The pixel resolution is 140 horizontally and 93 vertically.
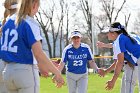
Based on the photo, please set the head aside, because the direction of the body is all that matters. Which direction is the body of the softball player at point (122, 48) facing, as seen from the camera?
to the viewer's left

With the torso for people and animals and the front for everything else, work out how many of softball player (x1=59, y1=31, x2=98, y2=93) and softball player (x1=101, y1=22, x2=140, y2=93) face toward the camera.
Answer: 1

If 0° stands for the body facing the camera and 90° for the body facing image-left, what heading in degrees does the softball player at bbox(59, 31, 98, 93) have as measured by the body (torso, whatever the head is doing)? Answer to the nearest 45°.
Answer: approximately 0°

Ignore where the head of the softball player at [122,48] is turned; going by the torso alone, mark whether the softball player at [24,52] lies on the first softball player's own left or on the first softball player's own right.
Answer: on the first softball player's own left

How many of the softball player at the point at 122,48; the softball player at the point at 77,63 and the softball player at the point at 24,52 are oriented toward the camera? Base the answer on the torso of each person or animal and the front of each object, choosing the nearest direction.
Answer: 1

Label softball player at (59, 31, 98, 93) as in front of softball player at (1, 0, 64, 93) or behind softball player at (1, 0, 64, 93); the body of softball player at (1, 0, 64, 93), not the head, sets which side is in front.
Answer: in front

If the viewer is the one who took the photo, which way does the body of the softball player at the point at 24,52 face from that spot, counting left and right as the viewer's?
facing away from the viewer and to the right of the viewer

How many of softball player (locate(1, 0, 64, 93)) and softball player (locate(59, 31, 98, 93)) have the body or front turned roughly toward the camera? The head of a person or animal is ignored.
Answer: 1
